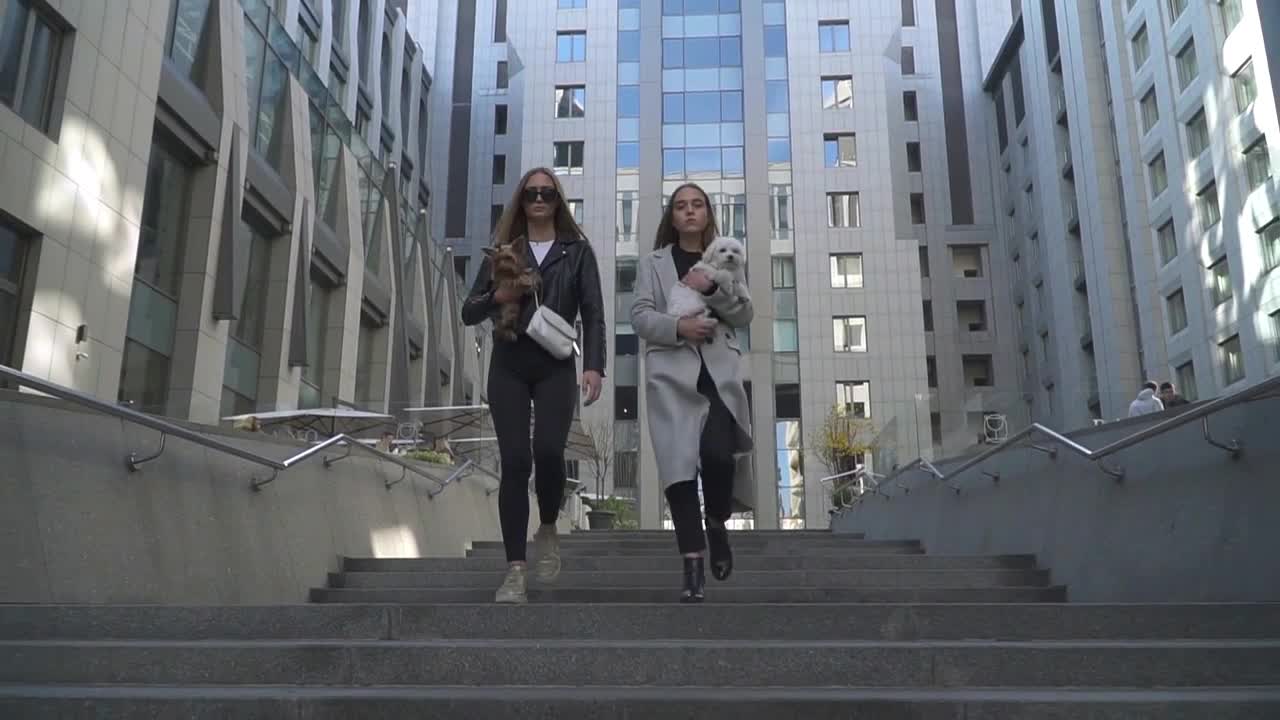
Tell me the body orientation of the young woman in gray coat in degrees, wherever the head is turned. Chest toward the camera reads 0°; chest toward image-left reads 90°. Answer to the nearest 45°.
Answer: approximately 0°

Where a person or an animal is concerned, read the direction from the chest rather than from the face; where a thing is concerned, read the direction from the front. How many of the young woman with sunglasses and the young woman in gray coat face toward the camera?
2

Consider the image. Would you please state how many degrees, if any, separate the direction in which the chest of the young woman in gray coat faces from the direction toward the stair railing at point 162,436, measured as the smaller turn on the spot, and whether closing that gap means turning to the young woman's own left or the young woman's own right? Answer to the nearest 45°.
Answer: approximately 90° to the young woman's own right

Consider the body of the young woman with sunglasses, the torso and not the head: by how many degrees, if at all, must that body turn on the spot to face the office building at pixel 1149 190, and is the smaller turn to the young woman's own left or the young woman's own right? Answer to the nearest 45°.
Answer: approximately 135° to the young woman's own left

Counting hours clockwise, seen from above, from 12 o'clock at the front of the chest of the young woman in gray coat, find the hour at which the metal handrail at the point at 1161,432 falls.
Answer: The metal handrail is roughly at 8 o'clock from the young woman in gray coat.

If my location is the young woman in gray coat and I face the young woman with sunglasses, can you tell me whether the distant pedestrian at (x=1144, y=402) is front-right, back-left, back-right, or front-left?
back-right

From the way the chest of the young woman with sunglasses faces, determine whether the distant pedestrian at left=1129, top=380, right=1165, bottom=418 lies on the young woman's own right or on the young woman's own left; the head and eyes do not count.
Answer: on the young woman's own left

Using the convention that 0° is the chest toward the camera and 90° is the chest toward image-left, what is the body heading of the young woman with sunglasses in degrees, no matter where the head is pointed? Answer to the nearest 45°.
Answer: approximately 0°

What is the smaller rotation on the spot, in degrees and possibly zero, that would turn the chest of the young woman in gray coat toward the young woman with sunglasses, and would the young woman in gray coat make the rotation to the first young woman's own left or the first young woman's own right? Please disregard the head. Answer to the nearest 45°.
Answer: approximately 90° to the first young woman's own right

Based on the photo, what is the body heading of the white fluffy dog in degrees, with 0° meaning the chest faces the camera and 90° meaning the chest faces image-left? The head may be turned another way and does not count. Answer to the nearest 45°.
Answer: approximately 315°

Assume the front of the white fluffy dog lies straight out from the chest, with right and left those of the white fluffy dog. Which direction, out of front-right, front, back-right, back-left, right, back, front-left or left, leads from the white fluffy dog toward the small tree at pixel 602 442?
back-left
